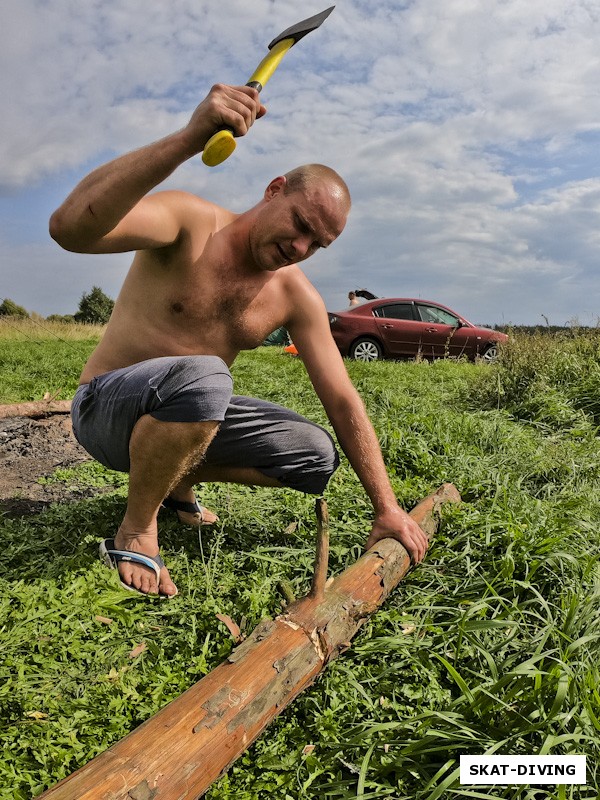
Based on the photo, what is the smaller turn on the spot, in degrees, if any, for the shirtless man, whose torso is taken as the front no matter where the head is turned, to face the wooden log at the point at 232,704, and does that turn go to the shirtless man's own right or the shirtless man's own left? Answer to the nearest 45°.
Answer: approximately 45° to the shirtless man's own right

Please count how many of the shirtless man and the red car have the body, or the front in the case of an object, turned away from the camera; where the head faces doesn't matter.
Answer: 0

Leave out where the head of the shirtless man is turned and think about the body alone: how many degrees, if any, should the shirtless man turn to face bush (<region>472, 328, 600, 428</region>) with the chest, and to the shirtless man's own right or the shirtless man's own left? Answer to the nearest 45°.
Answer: approximately 90° to the shirtless man's own left

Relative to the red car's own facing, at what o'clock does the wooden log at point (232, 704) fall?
The wooden log is roughly at 3 o'clock from the red car.

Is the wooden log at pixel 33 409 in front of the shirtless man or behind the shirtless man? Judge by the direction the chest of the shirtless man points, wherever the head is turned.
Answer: behind

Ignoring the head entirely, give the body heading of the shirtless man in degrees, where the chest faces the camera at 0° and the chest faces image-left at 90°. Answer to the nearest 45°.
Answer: approximately 315°

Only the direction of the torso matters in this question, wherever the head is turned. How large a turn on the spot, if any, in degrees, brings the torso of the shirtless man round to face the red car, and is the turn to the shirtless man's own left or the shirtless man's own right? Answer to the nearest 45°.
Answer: approximately 135° to the shirtless man's own left

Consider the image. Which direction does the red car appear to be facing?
to the viewer's right

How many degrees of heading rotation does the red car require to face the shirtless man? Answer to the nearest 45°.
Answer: approximately 90° to its right

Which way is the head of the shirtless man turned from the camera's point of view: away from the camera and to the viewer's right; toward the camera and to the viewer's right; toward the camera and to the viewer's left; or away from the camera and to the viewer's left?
toward the camera and to the viewer's right
